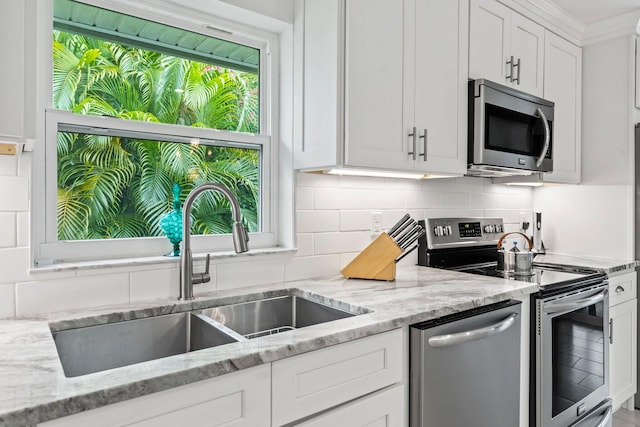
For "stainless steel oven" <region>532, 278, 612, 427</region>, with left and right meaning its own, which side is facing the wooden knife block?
right

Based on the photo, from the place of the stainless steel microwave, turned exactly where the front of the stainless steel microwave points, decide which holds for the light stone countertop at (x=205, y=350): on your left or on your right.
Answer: on your right

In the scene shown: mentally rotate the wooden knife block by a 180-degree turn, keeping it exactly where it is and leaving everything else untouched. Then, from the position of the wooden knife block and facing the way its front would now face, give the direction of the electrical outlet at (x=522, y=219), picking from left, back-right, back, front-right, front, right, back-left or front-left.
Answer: back-right

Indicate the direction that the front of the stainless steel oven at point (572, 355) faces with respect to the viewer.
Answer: facing the viewer and to the right of the viewer

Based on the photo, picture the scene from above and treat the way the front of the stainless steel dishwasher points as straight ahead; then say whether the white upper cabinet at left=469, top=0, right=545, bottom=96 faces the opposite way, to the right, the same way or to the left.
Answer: the same way

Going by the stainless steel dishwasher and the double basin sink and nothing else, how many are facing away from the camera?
0

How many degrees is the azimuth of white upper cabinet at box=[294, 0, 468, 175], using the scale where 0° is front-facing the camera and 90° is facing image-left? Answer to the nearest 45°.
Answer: approximately 315°

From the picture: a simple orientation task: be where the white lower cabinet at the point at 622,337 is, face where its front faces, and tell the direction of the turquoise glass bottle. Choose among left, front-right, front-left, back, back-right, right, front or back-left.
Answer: right

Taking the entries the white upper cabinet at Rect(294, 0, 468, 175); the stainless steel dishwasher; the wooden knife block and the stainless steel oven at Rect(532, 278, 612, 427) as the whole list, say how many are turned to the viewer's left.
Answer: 0

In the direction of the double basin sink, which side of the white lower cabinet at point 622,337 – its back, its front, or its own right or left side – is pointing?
right

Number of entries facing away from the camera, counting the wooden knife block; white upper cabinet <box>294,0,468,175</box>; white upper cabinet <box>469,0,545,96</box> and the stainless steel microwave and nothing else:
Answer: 0

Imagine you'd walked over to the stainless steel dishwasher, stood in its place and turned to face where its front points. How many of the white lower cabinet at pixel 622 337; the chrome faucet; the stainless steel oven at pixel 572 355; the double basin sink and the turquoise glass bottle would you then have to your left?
2
